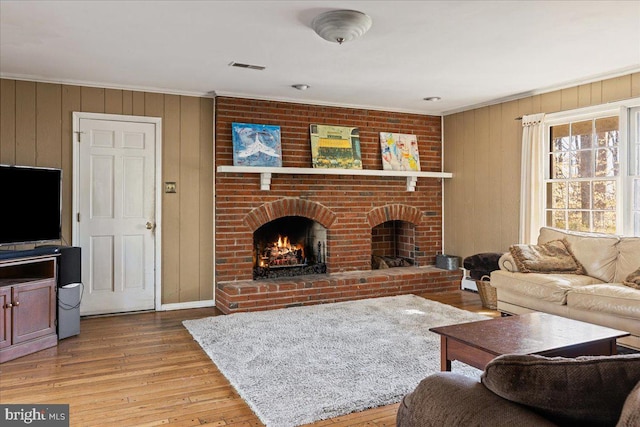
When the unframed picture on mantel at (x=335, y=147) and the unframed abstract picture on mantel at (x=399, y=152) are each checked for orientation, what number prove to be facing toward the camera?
2

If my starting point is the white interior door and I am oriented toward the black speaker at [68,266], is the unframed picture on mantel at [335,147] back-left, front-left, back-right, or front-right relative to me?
back-left

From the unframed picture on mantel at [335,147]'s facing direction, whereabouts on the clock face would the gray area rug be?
The gray area rug is roughly at 12 o'clock from the unframed picture on mantel.

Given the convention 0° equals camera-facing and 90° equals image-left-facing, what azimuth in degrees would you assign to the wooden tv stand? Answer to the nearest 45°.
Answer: approximately 315°

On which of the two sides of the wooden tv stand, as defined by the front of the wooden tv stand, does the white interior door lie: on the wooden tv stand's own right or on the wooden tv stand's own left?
on the wooden tv stand's own left

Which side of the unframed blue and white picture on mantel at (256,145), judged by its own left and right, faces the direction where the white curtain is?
left

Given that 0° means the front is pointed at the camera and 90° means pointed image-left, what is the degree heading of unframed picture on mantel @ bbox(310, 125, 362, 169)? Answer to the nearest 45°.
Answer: approximately 0°

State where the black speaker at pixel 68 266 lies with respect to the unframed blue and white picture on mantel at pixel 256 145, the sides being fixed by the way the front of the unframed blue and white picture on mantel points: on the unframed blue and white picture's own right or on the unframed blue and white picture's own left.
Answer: on the unframed blue and white picture's own right

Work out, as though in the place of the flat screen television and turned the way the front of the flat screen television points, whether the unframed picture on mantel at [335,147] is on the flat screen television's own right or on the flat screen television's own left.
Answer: on the flat screen television's own left

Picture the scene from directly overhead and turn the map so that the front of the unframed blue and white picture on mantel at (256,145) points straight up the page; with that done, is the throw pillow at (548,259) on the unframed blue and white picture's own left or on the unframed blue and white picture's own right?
on the unframed blue and white picture's own left

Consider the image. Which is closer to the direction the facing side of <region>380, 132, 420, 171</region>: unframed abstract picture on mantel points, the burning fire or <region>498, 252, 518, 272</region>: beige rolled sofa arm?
the beige rolled sofa arm
